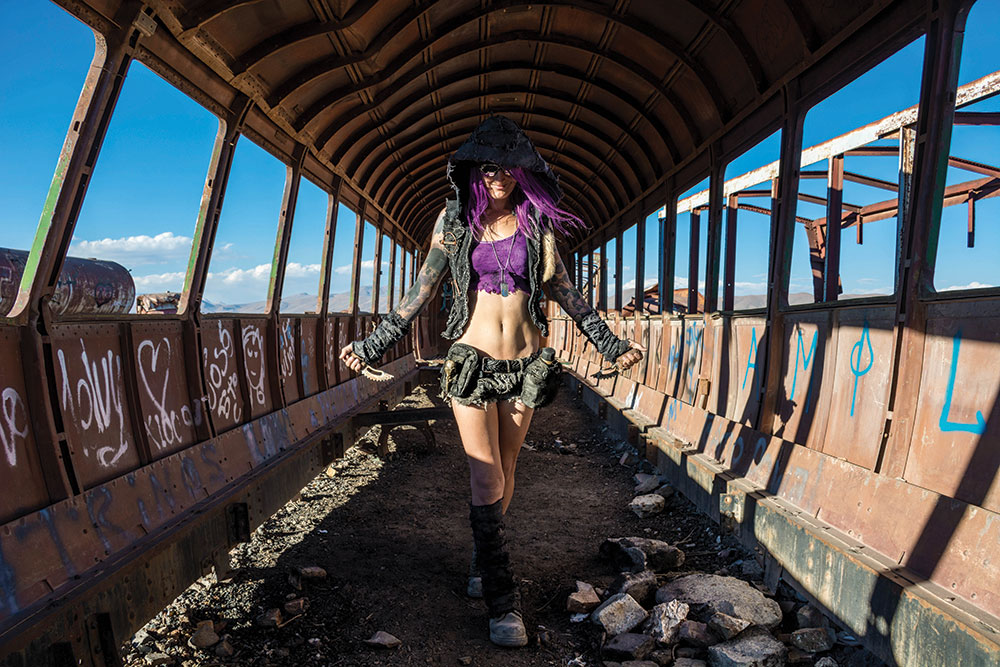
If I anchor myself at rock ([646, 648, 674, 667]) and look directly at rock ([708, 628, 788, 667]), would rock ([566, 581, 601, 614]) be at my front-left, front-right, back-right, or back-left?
back-left

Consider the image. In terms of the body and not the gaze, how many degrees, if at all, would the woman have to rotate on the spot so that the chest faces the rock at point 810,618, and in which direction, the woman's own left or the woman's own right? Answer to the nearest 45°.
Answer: approximately 90° to the woman's own left

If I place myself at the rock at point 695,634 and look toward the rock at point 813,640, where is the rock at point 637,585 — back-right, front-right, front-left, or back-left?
back-left

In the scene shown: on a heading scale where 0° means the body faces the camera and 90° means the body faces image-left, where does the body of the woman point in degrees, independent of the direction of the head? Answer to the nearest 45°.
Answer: approximately 0°

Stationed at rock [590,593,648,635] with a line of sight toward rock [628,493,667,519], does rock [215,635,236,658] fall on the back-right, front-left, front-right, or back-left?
back-left
